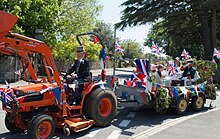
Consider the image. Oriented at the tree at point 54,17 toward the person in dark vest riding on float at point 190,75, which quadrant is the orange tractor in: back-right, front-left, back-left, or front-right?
front-right

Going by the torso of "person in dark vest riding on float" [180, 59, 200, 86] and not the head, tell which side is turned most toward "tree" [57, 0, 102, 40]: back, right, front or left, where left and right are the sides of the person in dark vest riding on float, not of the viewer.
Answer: right

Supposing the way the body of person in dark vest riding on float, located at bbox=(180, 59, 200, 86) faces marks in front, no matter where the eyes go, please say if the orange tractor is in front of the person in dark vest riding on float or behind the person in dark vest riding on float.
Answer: in front

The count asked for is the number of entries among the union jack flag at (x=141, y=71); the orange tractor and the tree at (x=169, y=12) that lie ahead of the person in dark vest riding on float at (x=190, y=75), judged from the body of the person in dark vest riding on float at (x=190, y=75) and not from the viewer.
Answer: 2

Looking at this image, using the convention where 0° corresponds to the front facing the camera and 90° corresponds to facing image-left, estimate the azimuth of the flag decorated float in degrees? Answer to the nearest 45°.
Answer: approximately 45°

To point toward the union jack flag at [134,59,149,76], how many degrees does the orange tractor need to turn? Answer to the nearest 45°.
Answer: approximately 180°

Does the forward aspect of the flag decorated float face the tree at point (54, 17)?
no

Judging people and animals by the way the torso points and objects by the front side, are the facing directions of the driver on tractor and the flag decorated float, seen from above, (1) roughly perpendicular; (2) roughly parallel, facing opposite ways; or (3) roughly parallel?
roughly parallel

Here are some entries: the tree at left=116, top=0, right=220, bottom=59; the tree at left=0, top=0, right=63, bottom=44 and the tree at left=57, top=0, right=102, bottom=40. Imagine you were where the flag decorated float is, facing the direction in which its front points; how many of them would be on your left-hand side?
0

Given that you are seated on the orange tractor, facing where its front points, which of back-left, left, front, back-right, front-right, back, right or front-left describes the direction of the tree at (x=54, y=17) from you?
back-right

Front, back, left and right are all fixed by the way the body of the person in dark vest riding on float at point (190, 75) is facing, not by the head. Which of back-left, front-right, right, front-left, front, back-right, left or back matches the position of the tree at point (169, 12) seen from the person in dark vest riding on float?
back-right

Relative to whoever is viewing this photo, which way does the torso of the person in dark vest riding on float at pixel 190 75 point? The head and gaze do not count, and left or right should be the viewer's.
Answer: facing the viewer and to the left of the viewer

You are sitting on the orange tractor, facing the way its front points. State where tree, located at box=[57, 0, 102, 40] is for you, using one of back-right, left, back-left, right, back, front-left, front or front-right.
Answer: back-right
